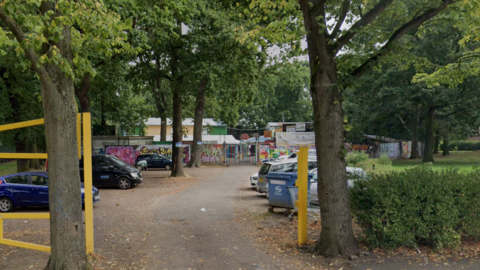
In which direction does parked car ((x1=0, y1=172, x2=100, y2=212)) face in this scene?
to the viewer's right

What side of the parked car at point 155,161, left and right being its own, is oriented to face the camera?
right

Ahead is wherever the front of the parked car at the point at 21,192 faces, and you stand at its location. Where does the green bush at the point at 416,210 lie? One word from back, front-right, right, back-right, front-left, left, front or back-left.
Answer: front-right

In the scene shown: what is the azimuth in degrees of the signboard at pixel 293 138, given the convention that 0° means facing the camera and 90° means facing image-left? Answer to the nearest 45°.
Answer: approximately 0°

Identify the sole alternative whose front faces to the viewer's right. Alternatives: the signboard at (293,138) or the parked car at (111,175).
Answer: the parked car

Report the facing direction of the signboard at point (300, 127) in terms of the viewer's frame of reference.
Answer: facing the viewer

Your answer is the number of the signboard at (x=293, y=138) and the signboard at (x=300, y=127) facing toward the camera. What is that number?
2

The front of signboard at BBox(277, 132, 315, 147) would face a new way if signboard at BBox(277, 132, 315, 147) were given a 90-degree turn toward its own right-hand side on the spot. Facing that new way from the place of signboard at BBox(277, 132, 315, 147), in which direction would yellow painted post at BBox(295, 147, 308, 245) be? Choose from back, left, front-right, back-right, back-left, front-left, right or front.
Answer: left

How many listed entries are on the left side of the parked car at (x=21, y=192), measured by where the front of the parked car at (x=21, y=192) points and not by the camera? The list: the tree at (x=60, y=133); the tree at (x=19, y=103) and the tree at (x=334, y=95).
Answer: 1
